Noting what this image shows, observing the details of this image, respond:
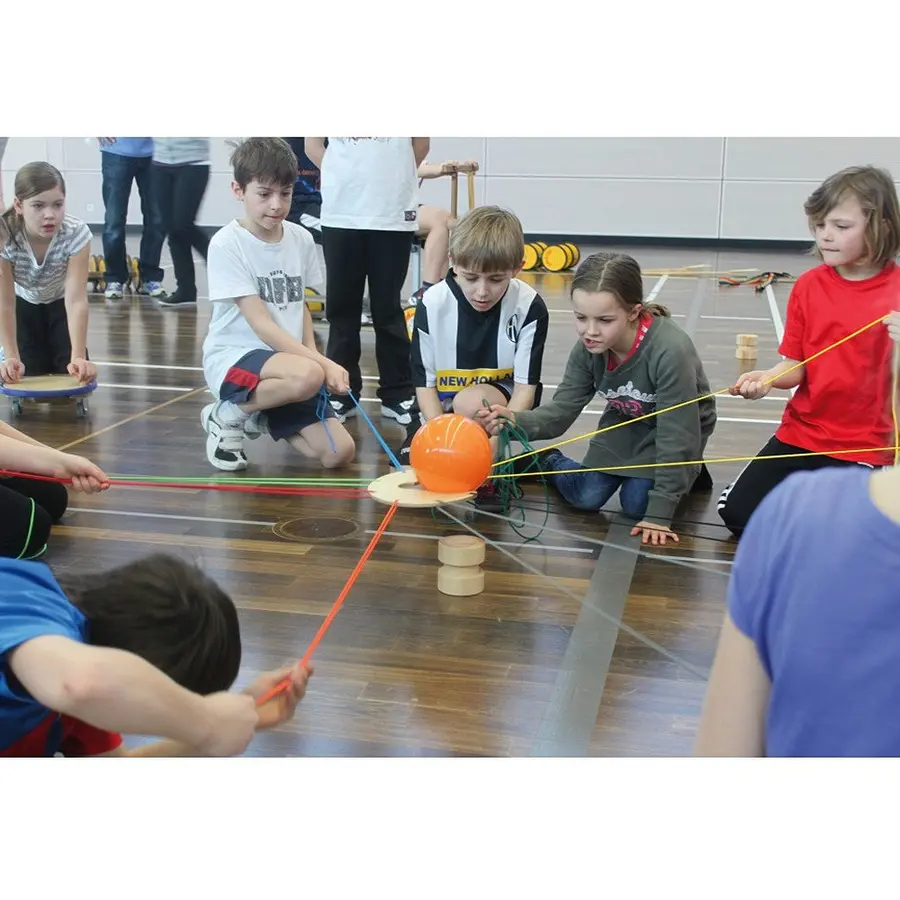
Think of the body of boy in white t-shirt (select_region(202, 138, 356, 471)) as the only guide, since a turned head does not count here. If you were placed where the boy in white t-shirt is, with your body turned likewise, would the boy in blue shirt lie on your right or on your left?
on your right

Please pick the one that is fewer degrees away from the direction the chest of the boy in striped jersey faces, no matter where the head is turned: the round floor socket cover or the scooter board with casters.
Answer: the round floor socket cover

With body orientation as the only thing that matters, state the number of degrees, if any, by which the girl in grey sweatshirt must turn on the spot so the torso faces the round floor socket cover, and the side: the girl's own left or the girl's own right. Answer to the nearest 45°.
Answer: approximately 45° to the girl's own right

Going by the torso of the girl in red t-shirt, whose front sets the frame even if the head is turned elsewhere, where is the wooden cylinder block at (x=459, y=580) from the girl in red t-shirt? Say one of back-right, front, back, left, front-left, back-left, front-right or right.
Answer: front

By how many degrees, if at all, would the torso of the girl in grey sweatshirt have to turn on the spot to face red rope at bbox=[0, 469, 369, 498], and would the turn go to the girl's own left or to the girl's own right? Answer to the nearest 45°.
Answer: approximately 45° to the girl's own right

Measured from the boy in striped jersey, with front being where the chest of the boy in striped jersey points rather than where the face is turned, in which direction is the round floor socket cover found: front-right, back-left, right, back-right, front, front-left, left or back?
front-right

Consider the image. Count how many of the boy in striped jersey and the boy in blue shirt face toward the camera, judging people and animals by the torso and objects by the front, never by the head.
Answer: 1

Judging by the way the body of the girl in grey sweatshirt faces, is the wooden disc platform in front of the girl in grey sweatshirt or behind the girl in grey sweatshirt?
in front

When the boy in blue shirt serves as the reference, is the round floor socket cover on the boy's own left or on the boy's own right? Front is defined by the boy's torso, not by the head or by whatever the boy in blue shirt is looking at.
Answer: on the boy's own left

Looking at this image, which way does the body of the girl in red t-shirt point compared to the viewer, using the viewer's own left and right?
facing the viewer and to the left of the viewer

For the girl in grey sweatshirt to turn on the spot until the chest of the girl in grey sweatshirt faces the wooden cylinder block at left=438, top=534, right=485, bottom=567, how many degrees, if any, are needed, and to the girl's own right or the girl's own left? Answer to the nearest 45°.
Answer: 0° — they already face it

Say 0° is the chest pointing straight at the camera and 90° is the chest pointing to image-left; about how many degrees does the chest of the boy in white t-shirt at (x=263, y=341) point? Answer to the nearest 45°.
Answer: approximately 315°

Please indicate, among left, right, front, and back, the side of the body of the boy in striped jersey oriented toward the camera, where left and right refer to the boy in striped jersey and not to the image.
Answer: front
